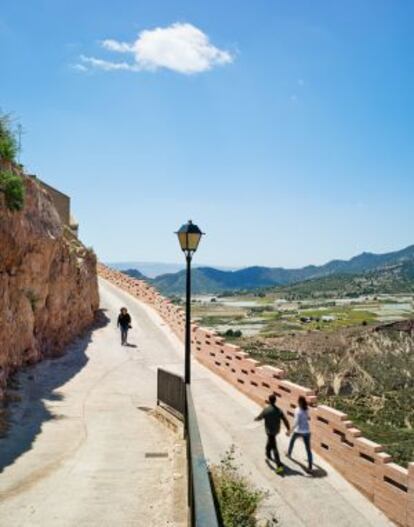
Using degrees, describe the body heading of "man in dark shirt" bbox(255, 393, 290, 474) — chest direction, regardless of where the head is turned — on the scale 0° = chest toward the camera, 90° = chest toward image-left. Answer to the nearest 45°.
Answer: approximately 135°

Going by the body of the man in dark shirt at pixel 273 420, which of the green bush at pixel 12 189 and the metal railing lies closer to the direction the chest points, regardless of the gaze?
the green bush

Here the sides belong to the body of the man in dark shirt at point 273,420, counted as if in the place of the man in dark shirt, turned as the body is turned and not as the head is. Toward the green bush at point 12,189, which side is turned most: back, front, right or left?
front

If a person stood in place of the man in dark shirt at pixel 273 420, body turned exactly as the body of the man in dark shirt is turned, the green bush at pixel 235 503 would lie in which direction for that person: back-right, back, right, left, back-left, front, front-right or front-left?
back-left
